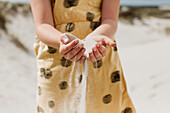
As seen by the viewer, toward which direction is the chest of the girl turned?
toward the camera
